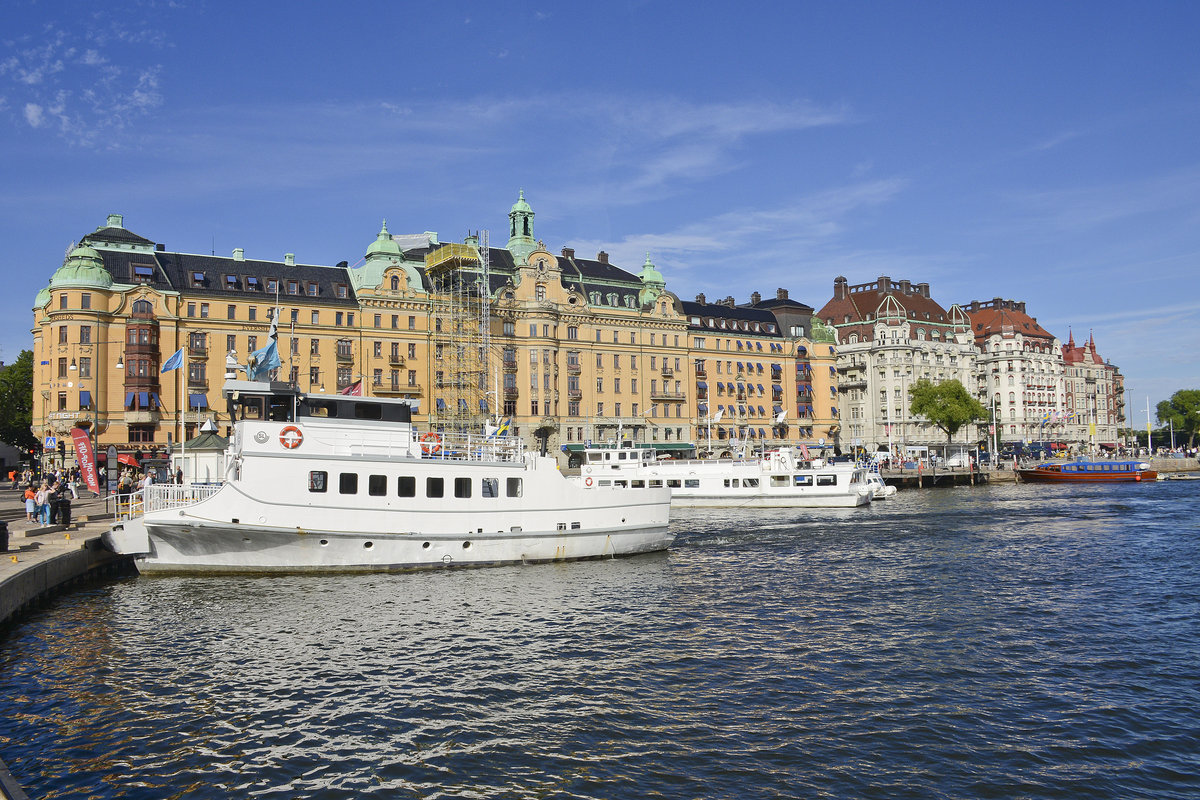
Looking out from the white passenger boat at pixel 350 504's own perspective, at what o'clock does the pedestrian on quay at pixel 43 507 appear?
The pedestrian on quay is roughly at 1 o'clock from the white passenger boat.

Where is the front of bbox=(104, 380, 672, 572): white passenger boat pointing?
to the viewer's left

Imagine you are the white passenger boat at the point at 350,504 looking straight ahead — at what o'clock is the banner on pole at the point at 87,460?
The banner on pole is roughly at 1 o'clock from the white passenger boat.
